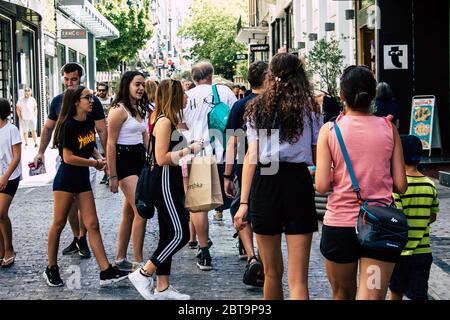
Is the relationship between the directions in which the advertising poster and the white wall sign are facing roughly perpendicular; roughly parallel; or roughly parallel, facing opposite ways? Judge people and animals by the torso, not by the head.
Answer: roughly parallel

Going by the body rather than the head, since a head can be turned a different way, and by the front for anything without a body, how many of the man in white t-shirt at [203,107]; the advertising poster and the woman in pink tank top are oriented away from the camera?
2

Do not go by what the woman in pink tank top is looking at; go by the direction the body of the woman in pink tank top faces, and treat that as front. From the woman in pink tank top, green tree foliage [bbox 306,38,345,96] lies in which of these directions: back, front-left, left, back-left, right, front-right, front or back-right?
front

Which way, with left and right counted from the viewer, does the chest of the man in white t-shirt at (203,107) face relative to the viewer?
facing away from the viewer

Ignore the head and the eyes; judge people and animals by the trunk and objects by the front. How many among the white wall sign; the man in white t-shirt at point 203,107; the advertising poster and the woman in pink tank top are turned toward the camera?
2

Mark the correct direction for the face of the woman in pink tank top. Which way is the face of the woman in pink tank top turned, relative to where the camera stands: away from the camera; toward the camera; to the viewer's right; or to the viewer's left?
away from the camera

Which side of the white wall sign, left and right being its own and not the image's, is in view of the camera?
front

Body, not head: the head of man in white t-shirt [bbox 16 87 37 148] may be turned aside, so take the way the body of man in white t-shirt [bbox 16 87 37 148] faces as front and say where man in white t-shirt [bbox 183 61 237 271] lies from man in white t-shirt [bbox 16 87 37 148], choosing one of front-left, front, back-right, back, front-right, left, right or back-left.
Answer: front

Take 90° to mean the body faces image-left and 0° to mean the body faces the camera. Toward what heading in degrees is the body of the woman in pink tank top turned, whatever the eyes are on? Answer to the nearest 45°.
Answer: approximately 180°

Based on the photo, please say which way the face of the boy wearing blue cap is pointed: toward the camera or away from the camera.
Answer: away from the camera

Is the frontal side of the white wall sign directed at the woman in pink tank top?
yes

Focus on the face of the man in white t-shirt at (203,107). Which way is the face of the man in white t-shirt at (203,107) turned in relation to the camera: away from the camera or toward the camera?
away from the camera

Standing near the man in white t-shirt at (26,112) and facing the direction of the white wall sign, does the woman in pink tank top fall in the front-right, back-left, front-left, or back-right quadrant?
front-right

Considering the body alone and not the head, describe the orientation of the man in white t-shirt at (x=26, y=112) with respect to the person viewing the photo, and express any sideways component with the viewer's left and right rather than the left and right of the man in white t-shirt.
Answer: facing the viewer

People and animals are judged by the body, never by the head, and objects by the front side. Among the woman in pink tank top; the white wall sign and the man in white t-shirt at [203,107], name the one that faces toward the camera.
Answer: the white wall sign
